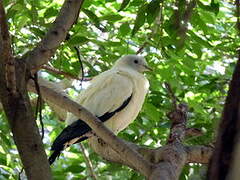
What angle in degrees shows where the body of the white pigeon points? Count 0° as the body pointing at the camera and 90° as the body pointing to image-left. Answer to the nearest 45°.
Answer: approximately 270°
